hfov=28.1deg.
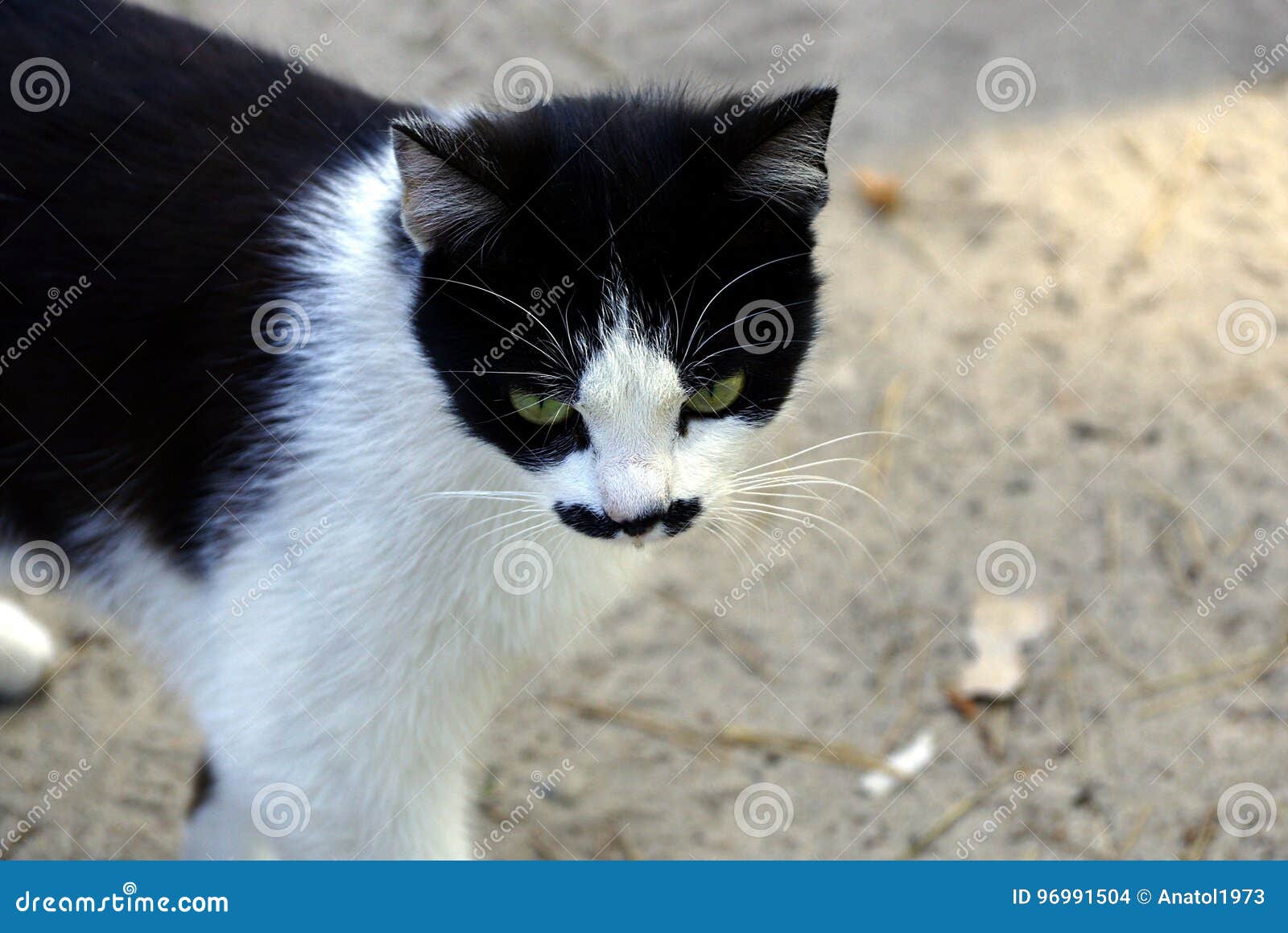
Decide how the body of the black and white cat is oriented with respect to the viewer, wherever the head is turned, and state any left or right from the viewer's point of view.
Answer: facing the viewer and to the right of the viewer
